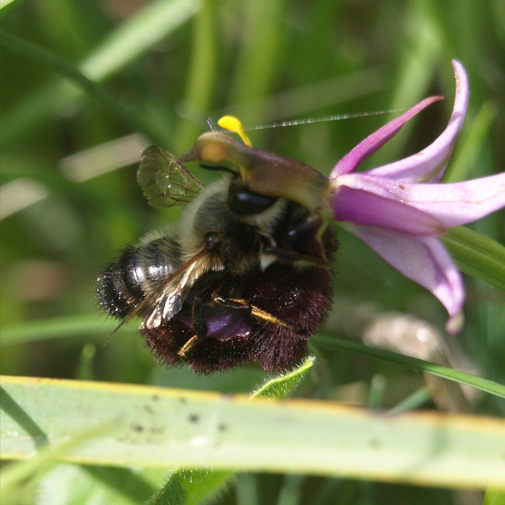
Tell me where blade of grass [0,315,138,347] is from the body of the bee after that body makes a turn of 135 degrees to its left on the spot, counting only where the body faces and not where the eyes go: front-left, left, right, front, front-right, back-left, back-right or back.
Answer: front

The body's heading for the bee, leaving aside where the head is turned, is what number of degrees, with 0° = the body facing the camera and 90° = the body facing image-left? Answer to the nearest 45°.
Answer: approximately 270°
